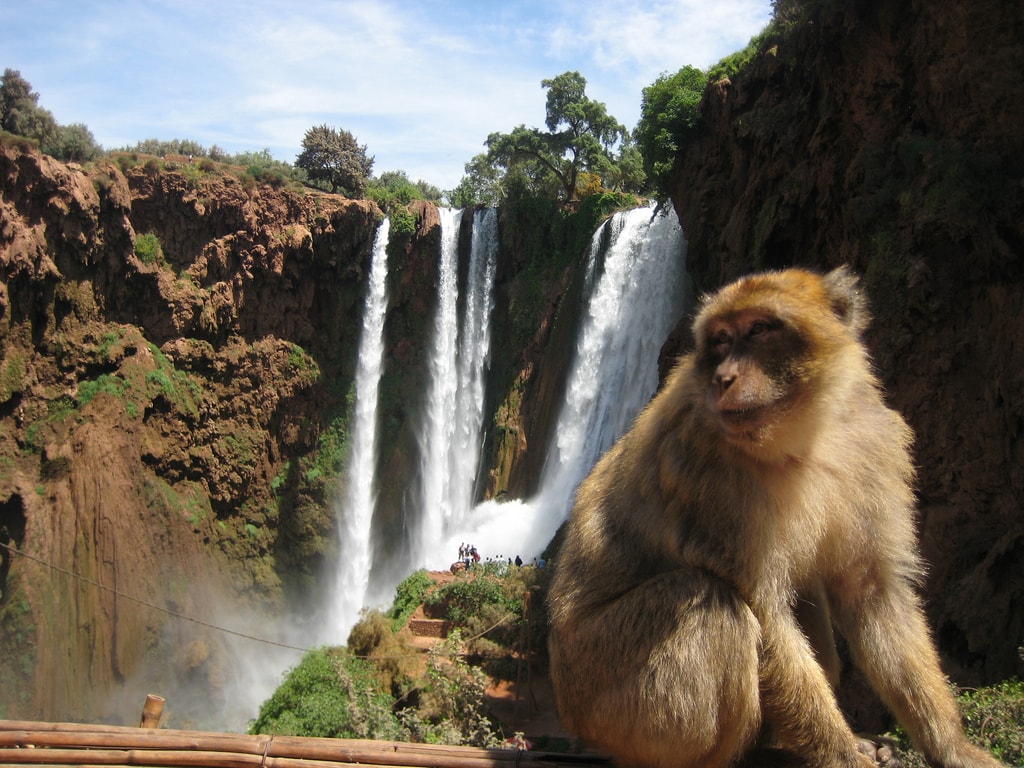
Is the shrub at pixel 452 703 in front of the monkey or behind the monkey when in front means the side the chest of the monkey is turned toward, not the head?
behind

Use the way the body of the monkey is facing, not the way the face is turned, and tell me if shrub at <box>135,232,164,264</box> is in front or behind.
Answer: behind

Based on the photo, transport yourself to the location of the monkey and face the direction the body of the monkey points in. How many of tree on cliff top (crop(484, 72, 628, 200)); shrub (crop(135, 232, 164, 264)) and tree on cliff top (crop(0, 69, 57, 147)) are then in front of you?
0

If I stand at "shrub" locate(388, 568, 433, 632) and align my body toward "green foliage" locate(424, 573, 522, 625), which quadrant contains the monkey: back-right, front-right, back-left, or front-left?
front-right

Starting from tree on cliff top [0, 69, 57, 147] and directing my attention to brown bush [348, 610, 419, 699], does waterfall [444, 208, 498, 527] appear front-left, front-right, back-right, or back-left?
front-left

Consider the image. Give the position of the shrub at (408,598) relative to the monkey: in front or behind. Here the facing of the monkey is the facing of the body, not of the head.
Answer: behind

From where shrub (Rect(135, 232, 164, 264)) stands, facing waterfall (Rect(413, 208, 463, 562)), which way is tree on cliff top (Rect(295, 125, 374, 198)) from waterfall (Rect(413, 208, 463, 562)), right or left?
left

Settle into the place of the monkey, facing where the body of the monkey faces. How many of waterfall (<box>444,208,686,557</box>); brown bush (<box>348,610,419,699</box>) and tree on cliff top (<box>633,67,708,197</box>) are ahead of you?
0

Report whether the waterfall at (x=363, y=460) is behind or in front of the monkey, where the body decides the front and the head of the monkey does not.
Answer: behind
